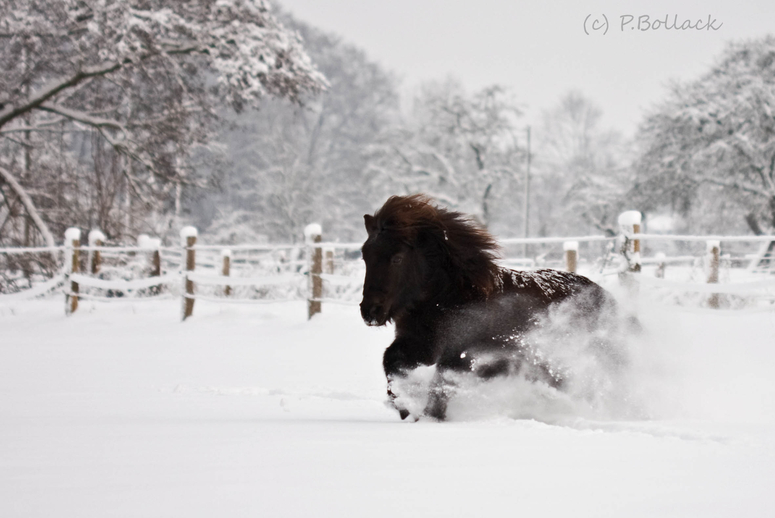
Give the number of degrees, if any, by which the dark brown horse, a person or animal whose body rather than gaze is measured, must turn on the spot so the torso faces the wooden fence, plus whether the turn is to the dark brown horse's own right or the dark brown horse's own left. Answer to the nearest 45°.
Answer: approximately 135° to the dark brown horse's own right

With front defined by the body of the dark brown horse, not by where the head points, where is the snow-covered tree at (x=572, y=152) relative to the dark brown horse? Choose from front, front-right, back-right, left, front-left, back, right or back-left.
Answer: back-right

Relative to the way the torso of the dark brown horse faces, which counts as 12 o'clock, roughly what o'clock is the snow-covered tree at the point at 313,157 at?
The snow-covered tree is roughly at 4 o'clock from the dark brown horse.

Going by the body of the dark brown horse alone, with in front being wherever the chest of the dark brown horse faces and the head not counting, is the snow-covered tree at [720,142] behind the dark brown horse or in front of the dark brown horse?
behind

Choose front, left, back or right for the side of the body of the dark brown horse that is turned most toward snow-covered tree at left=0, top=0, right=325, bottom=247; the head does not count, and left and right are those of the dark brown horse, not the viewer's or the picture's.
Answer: right

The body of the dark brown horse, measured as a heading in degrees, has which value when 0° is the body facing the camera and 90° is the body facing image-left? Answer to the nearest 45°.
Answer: approximately 45°

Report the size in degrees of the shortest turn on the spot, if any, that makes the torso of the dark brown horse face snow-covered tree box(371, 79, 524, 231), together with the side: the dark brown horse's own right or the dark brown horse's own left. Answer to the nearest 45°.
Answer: approximately 135° to the dark brown horse's own right
